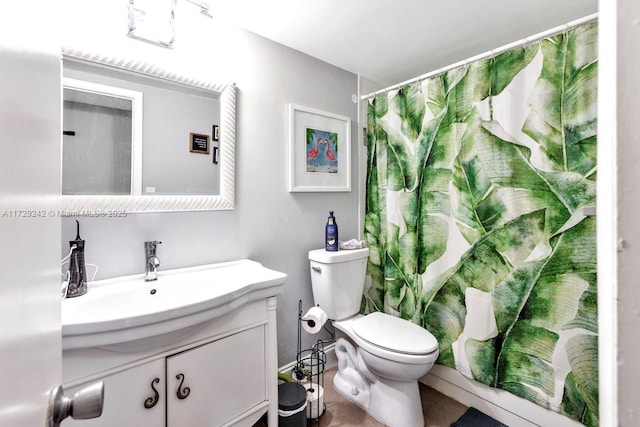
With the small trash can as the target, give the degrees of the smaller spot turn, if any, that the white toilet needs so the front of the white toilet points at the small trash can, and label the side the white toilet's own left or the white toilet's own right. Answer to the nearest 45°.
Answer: approximately 90° to the white toilet's own right

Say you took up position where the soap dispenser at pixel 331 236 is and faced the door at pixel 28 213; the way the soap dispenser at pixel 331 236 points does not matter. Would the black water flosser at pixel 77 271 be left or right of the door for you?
right

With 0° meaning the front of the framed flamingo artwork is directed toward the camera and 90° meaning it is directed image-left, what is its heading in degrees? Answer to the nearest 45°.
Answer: approximately 315°

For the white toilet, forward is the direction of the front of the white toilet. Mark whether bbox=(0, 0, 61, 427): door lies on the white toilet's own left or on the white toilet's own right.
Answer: on the white toilet's own right

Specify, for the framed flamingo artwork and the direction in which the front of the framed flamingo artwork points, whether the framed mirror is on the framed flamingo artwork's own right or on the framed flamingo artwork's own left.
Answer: on the framed flamingo artwork's own right

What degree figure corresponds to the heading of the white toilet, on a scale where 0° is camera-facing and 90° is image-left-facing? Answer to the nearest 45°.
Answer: approximately 315°

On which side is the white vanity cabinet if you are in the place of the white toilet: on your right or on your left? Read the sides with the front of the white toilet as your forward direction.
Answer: on your right

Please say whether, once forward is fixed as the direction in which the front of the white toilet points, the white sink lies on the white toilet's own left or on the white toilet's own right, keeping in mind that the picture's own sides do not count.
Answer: on the white toilet's own right

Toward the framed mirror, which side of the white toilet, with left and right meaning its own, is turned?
right

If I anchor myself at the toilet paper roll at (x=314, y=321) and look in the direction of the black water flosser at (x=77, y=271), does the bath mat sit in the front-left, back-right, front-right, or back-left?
back-left
